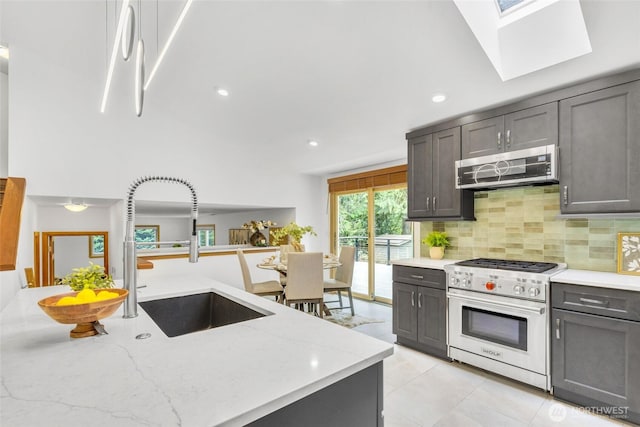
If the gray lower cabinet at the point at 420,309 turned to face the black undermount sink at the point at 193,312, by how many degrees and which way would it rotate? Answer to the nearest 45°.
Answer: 0° — it already faces it

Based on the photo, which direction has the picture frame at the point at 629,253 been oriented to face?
toward the camera

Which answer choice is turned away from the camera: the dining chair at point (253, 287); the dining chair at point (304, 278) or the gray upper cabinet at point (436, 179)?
the dining chair at point (304, 278)

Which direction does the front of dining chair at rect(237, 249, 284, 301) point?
to the viewer's right

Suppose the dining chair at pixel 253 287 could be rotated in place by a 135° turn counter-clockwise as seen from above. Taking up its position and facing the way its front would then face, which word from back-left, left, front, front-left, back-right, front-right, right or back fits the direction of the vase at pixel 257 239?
front-right

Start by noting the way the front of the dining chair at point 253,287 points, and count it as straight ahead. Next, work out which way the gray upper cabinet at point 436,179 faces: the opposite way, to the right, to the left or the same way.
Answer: the opposite way

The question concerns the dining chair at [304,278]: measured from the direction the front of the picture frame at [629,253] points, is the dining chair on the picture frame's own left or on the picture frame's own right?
on the picture frame's own right

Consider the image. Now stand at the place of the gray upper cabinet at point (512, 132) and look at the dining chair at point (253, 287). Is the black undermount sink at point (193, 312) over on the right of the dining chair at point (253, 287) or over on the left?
left

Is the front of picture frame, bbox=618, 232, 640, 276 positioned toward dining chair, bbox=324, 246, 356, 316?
no

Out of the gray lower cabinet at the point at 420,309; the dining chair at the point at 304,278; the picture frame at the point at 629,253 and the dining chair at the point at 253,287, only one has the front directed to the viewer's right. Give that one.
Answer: the dining chair at the point at 253,287

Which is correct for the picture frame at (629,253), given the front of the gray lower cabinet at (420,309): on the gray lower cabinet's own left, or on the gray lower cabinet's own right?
on the gray lower cabinet's own left

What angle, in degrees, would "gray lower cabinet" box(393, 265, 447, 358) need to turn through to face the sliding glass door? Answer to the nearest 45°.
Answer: approximately 135° to its right

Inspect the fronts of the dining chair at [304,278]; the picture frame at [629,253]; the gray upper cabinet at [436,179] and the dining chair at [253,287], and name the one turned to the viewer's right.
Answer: the dining chair at [253,287]

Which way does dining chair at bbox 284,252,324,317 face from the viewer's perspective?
away from the camera

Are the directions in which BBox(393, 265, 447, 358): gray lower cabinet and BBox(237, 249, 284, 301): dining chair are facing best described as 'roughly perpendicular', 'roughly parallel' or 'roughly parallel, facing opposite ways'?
roughly parallel, facing opposite ways

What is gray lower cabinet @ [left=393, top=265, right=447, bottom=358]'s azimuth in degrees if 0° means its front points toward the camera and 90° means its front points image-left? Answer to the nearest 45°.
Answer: approximately 45°

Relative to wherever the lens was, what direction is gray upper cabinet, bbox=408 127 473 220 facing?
facing the viewer and to the left of the viewer

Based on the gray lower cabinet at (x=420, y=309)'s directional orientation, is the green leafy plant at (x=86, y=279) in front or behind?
in front

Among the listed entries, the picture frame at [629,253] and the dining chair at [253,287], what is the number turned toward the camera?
1
